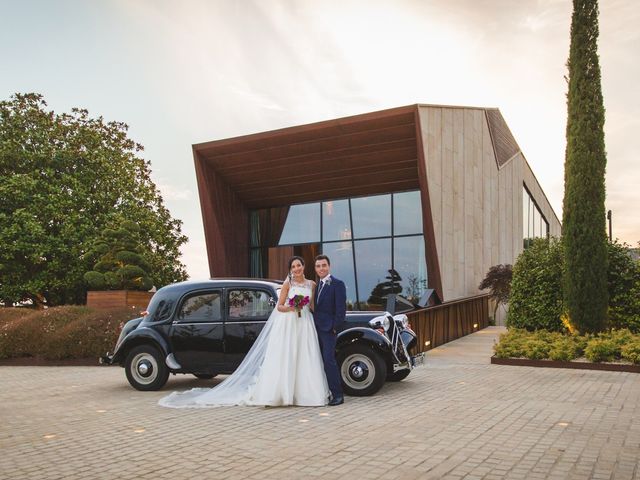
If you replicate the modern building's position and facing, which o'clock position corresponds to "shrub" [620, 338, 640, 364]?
The shrub is roughly at 10 o'clock from the modern building.

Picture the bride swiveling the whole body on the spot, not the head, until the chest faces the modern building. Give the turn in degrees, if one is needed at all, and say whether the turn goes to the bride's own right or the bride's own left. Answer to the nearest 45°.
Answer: approximately 135° to the bride's own left

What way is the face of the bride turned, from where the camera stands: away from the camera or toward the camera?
toward the camera

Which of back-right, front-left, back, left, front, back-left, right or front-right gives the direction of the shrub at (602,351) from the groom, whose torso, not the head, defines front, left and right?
back

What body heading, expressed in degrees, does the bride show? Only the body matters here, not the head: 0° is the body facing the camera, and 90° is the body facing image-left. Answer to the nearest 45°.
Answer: approximately 315°

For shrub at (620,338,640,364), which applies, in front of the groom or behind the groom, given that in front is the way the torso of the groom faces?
behind

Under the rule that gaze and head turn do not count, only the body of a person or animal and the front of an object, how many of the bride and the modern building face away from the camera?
0

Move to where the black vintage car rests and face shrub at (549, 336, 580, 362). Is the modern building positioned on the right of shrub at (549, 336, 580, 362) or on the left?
left

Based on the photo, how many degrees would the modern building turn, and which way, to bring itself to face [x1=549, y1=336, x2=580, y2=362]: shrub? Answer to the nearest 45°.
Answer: approximately 45° to its left

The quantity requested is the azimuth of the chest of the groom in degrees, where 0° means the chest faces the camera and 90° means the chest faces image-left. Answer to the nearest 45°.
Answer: approximately 45°

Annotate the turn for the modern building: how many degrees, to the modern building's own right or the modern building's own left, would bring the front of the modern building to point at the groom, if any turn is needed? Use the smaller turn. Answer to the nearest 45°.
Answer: approximately 45° to the modern building's own left

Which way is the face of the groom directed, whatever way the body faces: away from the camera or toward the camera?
toward the camera

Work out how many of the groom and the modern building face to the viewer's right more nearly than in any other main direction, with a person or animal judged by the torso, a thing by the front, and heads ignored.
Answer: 0

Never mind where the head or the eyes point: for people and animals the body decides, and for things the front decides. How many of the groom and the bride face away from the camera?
0

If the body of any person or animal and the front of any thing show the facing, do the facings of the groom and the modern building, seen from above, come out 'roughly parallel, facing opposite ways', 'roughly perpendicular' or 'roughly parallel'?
roughly parallel

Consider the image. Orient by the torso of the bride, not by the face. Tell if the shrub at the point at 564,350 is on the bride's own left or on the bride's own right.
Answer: on the bride's own left
